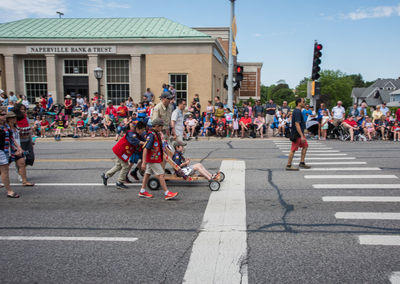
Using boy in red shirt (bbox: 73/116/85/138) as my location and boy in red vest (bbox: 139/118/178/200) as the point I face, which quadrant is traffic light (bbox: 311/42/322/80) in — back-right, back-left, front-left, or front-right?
front-left

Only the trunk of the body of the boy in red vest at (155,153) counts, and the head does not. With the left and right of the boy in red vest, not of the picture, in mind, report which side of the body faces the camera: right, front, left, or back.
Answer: right

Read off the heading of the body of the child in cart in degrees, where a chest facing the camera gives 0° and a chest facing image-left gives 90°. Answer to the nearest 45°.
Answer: approximately 270°

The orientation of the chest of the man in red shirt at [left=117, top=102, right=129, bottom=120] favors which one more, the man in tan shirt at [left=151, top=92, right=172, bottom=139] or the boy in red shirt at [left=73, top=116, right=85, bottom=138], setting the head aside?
the man in tan shirt

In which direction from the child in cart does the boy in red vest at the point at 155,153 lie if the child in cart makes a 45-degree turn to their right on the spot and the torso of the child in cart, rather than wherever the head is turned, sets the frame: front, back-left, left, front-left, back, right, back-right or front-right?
right

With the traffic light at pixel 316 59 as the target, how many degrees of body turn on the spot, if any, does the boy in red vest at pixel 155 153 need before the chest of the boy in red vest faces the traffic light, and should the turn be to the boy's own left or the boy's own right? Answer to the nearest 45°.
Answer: approximately 45° to the boy's own left

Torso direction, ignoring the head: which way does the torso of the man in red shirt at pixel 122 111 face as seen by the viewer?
toward the camera

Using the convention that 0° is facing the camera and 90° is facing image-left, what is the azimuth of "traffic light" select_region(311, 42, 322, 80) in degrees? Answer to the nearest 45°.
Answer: approximately 315°

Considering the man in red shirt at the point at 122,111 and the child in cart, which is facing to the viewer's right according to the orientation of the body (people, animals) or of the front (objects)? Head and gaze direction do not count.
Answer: the child in cart

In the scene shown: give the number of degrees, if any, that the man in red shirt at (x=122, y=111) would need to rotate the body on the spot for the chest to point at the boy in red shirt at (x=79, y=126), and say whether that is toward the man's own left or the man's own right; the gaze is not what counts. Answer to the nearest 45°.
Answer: approximately 90° to the man's own right

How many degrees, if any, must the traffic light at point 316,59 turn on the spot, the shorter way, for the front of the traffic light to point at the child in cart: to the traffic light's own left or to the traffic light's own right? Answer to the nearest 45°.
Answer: approximately 45° to the traffic light's own right
